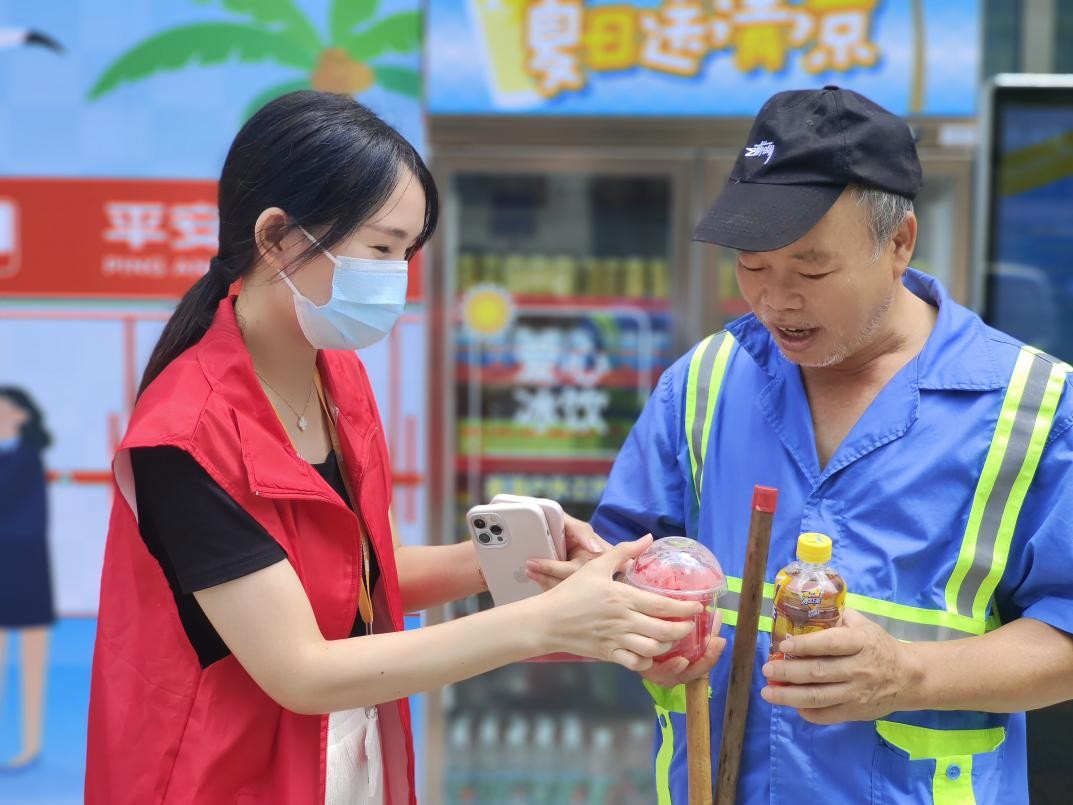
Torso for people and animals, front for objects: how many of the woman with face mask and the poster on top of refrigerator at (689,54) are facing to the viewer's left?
0

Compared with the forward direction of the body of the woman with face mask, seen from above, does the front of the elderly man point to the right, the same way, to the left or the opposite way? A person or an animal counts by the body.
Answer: to the right

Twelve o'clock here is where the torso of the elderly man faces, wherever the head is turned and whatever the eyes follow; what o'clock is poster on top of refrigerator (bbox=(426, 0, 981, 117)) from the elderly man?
The poster on top of refrigerator is roughly at 4 o'clock from the elderly man.

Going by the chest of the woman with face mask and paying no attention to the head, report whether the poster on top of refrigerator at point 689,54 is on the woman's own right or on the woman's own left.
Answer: on the woman's own left

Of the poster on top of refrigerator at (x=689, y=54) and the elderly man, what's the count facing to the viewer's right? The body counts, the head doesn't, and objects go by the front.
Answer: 0

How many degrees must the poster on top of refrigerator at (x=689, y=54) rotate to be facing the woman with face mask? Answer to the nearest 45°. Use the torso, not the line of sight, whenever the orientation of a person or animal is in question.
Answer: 0° — it already faces them

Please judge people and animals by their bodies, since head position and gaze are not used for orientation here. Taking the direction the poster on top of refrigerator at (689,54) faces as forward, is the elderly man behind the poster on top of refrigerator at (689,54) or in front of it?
in front

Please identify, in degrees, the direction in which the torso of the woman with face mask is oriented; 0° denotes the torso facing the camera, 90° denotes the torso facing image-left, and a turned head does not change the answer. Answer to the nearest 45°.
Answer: approximately 315°
